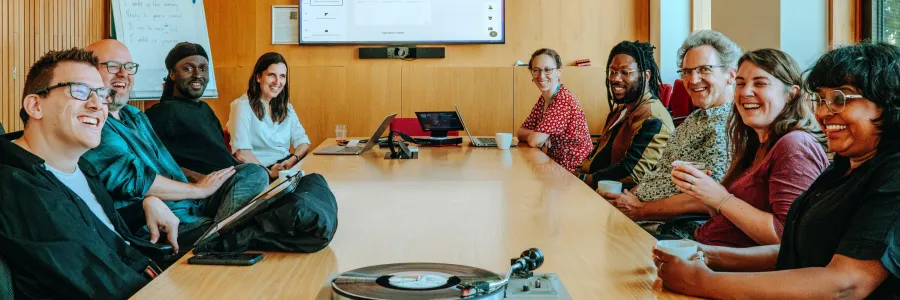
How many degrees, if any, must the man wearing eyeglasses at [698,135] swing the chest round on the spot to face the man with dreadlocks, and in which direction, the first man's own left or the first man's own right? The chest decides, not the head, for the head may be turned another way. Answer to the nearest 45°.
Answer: approximately 135° to the first man's own right

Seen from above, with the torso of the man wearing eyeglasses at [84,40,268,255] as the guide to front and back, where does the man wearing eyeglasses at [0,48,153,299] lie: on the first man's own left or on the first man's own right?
on the first man's own right

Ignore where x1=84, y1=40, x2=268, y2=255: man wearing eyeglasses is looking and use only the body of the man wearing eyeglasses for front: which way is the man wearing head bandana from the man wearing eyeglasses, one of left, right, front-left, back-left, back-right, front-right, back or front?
back-left

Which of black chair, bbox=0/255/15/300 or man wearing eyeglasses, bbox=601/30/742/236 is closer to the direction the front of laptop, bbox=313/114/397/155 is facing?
the black chair

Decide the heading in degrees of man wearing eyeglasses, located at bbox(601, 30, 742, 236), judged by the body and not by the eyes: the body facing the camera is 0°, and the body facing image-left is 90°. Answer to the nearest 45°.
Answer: approximately 45°

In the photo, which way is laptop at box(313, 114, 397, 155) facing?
to the viewer's left

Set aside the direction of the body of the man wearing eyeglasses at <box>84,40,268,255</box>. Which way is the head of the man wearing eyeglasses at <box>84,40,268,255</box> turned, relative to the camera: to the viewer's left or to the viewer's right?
to the viewer's right

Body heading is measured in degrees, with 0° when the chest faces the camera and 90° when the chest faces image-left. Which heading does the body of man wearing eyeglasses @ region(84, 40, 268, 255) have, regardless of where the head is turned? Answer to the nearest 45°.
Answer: approximately 315°
